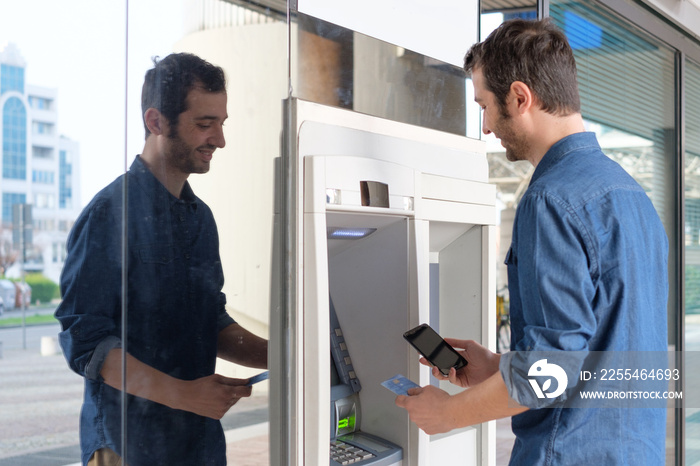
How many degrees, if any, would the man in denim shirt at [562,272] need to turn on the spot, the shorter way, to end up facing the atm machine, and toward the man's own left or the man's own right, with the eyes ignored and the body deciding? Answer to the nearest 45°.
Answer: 0° — they already face it

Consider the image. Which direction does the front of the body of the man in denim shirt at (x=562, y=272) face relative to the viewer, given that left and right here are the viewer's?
facing away from the viewer and to the left of the viewer

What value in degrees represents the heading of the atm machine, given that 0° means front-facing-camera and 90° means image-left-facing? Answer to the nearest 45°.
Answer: approximately 315°

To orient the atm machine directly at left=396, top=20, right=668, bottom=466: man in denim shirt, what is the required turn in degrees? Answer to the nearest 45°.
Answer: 0° — it already faces them

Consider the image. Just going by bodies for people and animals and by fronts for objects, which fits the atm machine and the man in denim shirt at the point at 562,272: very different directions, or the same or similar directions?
very different directions
